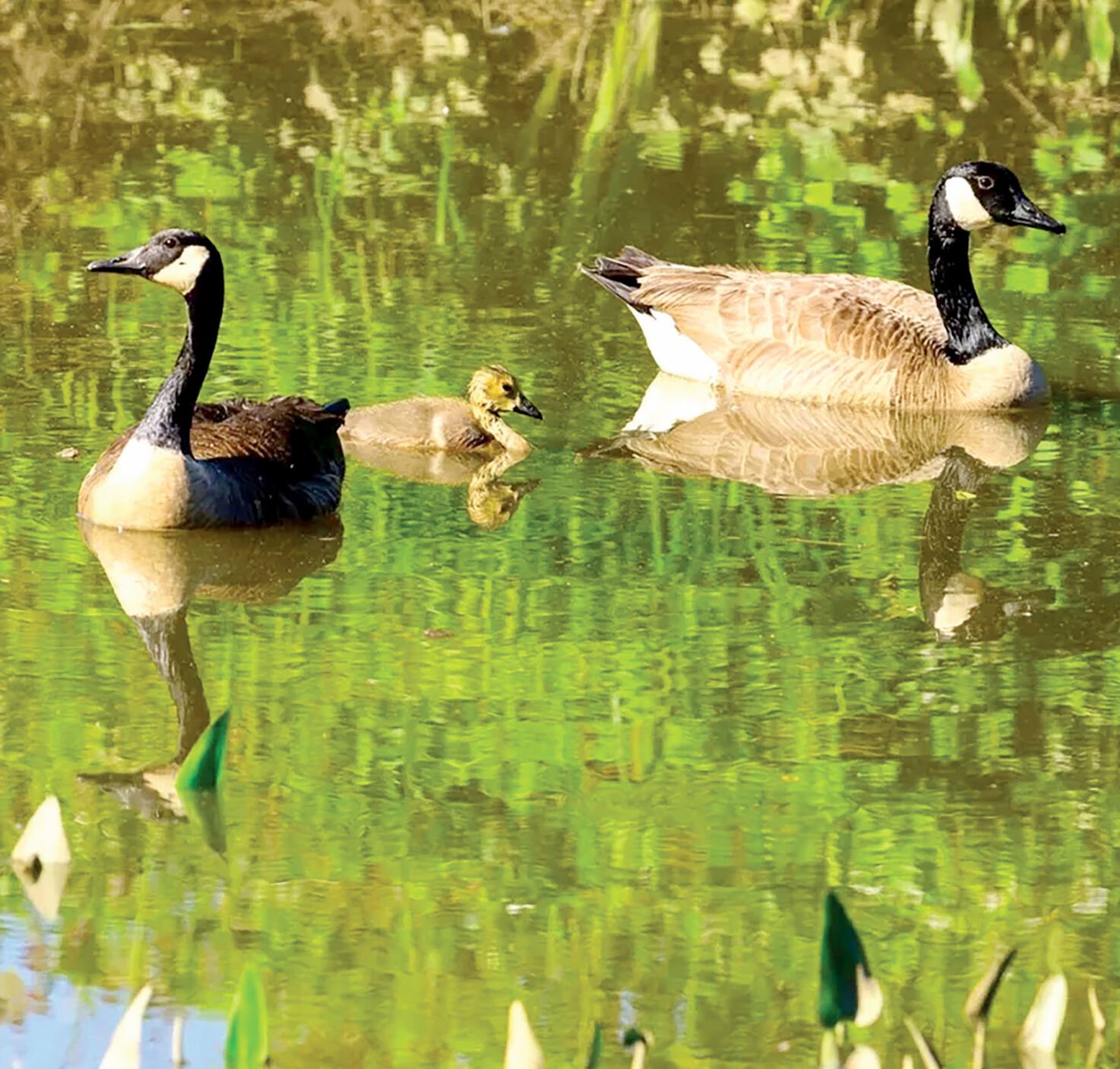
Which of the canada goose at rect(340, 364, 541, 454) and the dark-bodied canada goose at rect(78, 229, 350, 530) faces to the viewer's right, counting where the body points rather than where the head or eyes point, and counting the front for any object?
the canada goose

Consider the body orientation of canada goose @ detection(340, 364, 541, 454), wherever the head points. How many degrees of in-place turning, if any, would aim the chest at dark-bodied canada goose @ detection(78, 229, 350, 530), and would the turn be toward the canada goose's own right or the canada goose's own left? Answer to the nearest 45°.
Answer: approximately 135° to the canada goose's own right

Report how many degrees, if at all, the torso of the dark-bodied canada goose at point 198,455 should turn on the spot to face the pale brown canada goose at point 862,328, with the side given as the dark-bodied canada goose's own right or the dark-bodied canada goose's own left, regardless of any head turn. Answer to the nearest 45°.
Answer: approximately 180°

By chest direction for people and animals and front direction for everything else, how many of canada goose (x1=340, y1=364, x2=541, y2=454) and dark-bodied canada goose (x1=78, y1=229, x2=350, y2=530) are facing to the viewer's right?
1

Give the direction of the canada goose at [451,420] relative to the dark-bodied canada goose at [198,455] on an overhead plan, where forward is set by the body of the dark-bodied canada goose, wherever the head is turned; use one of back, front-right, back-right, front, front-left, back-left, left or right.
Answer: back

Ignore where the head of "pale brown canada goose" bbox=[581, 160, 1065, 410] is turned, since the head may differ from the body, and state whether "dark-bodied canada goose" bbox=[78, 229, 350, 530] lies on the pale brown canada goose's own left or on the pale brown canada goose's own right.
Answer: on the pale brown canada goose's own right

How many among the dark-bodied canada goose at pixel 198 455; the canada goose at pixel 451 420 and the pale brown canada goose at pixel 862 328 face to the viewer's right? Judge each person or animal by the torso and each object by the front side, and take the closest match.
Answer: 2

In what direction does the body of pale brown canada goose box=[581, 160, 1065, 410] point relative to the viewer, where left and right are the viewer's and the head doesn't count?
facing to the right of the viewer

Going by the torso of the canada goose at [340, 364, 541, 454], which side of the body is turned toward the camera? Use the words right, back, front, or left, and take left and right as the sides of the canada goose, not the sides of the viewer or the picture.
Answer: right

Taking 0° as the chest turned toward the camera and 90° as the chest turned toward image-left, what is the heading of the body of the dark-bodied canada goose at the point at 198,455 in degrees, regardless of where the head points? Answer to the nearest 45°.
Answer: approximately 45°

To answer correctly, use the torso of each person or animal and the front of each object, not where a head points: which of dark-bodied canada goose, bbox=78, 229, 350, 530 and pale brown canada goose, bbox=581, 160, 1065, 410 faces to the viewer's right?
the pale brown canada goose
